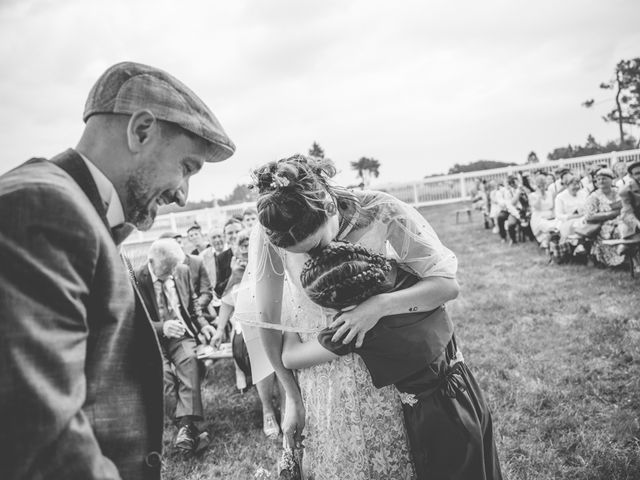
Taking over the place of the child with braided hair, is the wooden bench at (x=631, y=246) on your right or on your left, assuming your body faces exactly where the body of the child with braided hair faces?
on your right

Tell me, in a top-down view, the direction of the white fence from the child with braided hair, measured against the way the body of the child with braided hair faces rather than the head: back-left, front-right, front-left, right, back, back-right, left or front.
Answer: front-right

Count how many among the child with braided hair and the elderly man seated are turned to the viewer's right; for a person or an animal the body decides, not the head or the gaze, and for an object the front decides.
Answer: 0

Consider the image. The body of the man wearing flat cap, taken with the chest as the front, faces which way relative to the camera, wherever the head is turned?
to the viewer's right

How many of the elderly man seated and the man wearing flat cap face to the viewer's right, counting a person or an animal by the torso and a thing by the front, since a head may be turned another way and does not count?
1

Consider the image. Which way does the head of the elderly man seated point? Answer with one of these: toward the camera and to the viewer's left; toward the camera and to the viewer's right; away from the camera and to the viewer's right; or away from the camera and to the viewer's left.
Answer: toward the camera and to the viewer's right

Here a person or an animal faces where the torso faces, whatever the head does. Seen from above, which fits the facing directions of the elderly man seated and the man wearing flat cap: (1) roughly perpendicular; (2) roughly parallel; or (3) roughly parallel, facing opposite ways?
roughly perpendicular

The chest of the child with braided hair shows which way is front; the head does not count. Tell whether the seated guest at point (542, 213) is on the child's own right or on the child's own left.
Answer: on the child's own right

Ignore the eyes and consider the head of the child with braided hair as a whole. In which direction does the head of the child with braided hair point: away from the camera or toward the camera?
away from the camera

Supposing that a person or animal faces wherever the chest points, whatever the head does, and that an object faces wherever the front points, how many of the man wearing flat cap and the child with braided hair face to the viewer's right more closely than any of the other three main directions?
1

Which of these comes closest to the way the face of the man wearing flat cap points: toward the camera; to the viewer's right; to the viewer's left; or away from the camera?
to the viewer's right
